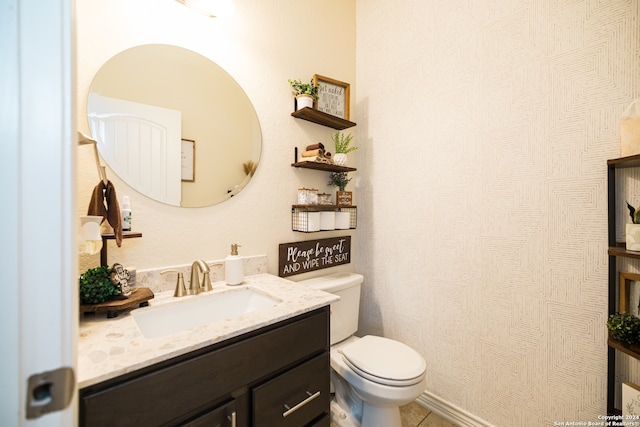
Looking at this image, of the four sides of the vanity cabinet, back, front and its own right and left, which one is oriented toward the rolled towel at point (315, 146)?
left

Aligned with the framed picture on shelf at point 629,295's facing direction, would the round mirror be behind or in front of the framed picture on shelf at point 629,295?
in front

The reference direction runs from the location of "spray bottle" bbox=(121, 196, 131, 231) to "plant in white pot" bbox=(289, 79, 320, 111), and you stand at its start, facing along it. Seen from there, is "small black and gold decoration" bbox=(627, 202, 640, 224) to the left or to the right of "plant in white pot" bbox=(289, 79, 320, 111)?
right

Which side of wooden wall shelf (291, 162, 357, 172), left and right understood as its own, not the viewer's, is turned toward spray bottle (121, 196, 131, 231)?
right

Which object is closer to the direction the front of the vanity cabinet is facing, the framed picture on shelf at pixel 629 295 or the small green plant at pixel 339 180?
the framed picture on shelf

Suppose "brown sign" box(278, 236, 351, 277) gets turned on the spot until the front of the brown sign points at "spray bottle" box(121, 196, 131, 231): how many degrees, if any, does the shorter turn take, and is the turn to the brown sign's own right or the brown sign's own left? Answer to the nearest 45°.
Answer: approximately 90° to the brown sign's own right

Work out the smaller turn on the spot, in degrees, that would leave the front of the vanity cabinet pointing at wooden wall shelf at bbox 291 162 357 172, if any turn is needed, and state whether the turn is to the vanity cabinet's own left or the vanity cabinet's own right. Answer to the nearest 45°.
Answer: approximately 90° to the vanity cabinet's own left
